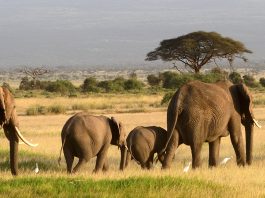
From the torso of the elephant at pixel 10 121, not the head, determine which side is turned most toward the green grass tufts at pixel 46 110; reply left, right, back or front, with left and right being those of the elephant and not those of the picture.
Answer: left

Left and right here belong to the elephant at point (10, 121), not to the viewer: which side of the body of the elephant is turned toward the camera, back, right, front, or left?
right

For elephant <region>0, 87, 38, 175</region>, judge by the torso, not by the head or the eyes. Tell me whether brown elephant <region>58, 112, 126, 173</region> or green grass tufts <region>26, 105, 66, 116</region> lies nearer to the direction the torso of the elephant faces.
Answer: the brown elephant
